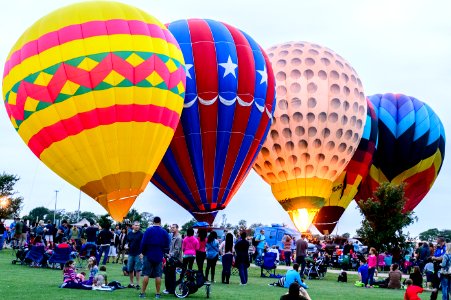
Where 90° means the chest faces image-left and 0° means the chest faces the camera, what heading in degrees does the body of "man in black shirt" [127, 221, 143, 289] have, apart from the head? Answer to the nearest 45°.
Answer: approximately 0°

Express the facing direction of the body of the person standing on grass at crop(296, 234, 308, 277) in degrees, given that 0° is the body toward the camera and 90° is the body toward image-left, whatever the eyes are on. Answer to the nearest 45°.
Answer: approximately 180°

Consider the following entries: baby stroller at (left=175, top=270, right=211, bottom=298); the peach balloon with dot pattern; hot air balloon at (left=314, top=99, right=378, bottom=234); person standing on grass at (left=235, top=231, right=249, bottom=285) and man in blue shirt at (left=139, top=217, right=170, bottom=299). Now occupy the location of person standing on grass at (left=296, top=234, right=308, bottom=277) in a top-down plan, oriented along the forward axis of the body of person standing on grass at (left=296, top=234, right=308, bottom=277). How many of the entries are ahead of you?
2

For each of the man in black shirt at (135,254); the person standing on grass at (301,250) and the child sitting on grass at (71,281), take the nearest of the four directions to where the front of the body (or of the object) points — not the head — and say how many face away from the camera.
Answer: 1

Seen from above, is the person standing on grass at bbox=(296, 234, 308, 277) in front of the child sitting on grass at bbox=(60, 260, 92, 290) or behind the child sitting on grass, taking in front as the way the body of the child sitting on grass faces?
in front

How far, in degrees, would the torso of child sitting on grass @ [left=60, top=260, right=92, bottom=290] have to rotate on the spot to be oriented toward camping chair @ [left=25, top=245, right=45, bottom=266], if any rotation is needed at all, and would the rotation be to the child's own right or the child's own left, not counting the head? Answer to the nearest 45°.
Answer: approximately 90° to the child's own left

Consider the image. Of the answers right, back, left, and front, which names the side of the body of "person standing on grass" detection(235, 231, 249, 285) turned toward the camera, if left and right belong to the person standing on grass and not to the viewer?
back
